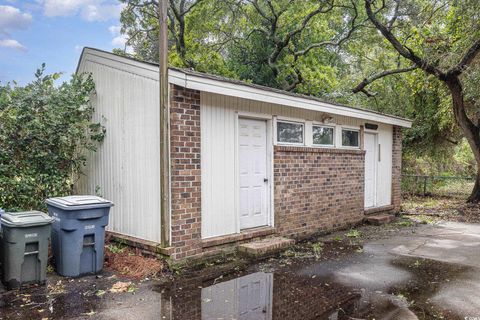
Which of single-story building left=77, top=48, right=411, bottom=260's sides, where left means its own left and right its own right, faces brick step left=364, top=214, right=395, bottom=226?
left

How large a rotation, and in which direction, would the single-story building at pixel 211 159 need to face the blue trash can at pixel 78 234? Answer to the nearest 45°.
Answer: approximately 90° to its right

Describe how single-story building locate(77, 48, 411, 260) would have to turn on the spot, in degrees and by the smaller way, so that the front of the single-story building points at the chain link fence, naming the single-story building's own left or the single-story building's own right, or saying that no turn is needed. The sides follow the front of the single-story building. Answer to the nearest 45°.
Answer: approximately 90° to the single-story building's own left

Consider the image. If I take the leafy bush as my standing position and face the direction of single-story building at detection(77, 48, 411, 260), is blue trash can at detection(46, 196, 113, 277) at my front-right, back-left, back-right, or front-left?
front-right

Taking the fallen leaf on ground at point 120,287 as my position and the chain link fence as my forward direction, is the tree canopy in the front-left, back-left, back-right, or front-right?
front-left

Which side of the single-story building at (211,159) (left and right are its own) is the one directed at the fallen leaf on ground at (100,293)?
right

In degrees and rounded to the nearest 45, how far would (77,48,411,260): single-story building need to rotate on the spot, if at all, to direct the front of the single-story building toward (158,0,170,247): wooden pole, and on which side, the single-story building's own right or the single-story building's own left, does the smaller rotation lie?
approximately 90° to the single-story building's own right

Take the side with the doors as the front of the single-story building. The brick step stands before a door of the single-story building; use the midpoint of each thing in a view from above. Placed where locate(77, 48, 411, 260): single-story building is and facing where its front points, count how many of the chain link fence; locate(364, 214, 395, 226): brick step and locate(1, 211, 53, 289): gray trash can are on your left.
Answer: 2

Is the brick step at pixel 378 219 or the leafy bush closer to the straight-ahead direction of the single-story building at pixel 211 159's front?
the brick step

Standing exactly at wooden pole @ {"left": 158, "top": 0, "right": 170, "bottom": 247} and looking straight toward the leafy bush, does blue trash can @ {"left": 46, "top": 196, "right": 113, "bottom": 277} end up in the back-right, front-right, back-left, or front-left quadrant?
front-left

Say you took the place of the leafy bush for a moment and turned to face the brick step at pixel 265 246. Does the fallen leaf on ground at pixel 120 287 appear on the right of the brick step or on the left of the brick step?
right

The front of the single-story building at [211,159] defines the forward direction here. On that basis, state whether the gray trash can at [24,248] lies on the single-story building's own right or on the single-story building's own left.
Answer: on the single-story building's own right
